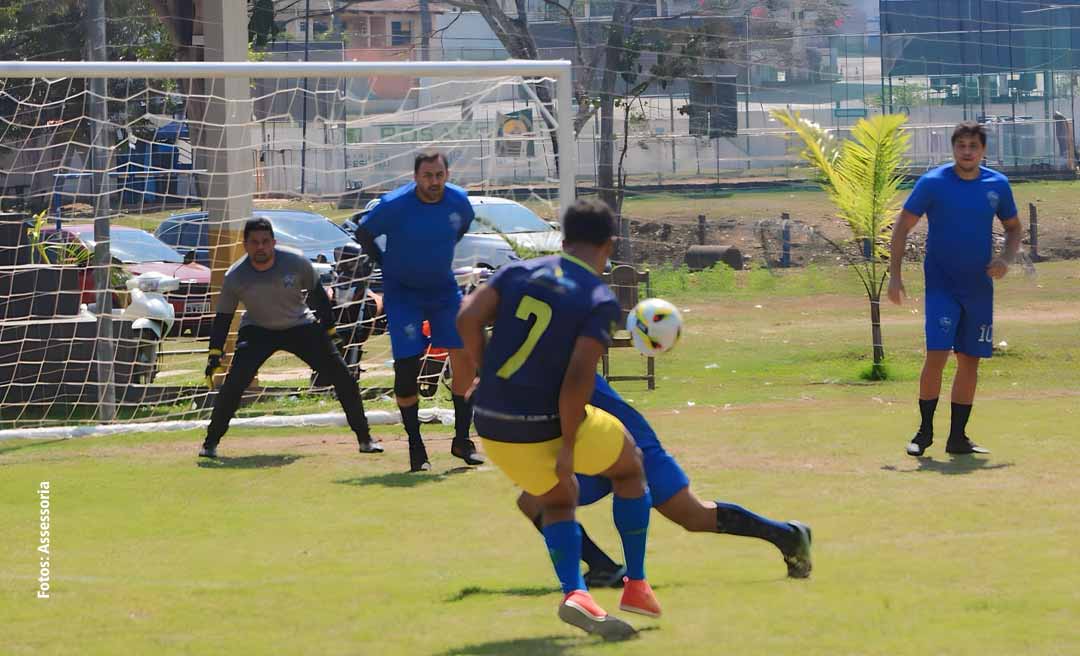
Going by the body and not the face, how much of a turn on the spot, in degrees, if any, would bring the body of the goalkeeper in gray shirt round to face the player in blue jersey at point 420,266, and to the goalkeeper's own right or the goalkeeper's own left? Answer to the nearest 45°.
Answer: approximately 45° to the goalkeeper's own left

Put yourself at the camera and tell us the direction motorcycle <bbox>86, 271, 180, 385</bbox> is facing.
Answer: facing the viewer

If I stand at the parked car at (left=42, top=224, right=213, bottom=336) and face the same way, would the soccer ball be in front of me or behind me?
in front

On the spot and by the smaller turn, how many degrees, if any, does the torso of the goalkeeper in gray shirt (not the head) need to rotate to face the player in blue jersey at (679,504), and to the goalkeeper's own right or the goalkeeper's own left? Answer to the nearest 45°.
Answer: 0° — they already face them

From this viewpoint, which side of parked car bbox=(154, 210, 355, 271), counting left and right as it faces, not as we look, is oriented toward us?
right

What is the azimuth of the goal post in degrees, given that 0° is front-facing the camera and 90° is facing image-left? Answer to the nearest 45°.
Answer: approximately 0°

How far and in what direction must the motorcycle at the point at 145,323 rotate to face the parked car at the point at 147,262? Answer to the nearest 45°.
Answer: approximately 180°

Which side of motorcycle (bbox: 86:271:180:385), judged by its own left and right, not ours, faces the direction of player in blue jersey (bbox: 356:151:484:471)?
front

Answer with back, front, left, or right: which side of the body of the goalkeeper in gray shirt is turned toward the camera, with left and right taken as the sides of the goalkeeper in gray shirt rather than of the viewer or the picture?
front

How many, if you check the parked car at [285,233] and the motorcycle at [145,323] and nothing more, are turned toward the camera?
1

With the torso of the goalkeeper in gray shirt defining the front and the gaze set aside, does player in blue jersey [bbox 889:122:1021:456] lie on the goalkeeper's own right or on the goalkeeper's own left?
on the goalkeeper's own left

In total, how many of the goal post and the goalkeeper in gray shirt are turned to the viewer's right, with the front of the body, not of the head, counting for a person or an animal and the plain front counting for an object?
0
